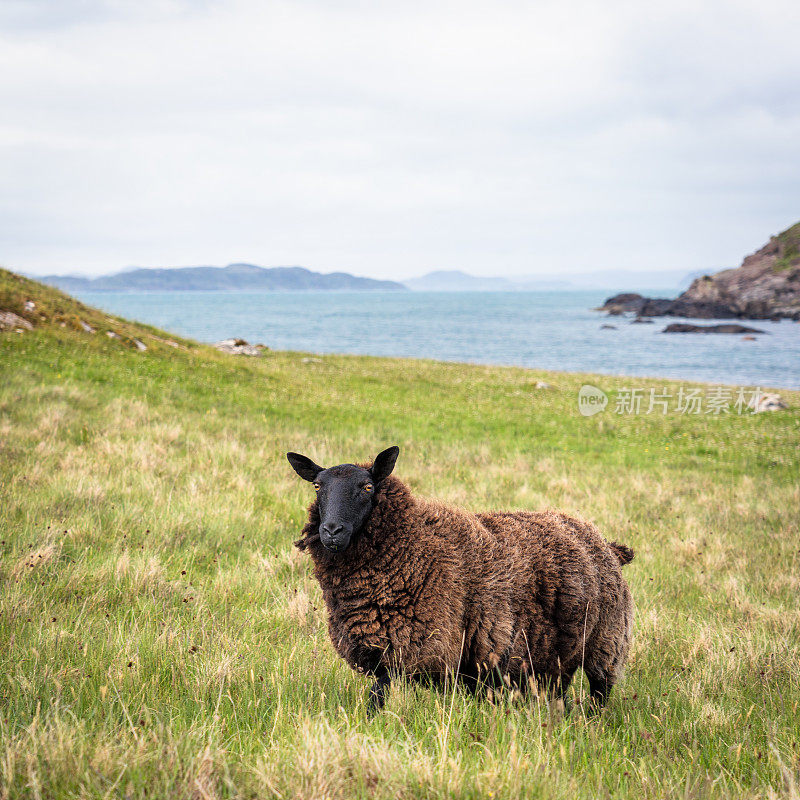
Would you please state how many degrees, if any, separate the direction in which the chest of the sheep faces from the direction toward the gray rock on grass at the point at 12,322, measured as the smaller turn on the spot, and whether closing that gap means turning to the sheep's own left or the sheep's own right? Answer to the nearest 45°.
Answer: approximately 45° to the sheep's own right

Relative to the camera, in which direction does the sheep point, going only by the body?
to the viewer's left

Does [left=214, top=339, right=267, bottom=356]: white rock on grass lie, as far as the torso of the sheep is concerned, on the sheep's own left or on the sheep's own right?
on the sheep's own right

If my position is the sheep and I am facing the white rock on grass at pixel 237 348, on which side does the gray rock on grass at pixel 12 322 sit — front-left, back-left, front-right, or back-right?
front-left

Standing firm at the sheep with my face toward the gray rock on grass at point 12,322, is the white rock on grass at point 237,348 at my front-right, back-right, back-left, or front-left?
front-right
